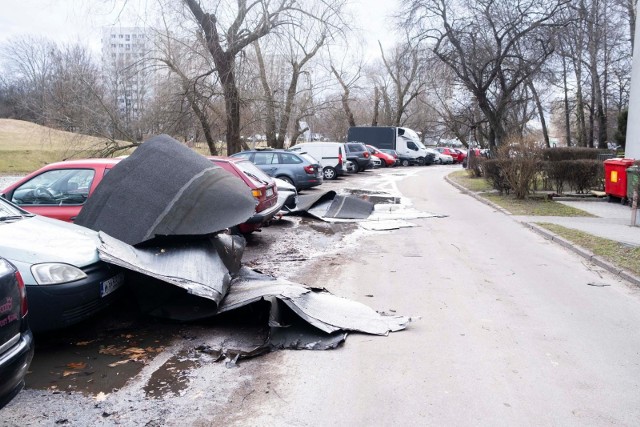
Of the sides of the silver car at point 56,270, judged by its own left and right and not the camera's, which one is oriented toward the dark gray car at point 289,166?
left

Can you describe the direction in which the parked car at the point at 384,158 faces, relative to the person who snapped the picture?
facing the viewer and to the right of the viewer

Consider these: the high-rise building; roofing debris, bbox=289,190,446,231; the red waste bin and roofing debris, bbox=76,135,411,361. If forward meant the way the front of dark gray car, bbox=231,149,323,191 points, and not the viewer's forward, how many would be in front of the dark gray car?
1

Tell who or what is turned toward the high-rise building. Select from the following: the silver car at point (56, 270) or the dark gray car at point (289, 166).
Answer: the dark gray car

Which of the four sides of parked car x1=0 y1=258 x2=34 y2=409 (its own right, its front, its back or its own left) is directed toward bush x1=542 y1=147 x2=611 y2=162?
right

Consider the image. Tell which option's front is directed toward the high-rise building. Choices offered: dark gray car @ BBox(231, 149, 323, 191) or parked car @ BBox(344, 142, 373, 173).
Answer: the dark gray car

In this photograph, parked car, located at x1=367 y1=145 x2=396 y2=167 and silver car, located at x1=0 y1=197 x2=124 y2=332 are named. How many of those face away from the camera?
0

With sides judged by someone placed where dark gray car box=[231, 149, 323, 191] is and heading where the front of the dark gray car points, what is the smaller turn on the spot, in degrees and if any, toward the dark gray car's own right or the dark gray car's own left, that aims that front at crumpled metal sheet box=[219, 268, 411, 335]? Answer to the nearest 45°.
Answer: approximately 135° to the dark gray car's own left

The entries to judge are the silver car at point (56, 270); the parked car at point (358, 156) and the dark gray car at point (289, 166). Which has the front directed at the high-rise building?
the dark gray car

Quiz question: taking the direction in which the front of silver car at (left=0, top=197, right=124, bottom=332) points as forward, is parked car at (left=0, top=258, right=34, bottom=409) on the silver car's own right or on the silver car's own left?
on the silver car's own right

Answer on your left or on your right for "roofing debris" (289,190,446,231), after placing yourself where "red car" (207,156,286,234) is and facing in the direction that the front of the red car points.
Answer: on your right

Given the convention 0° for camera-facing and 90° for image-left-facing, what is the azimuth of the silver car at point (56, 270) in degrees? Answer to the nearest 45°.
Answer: approximately 315°

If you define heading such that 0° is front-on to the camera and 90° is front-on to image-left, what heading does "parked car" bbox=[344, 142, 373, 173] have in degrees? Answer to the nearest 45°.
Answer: approximately 135°

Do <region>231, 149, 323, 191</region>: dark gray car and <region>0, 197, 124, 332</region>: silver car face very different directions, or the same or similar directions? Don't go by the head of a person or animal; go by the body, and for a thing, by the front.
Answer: very different directions

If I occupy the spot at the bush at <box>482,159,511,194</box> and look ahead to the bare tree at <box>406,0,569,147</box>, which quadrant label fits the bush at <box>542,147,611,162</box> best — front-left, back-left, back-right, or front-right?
front-right
